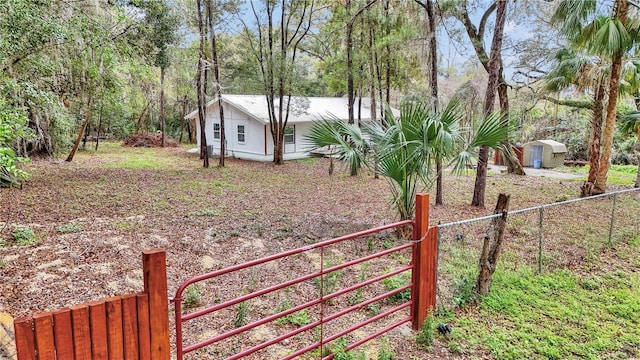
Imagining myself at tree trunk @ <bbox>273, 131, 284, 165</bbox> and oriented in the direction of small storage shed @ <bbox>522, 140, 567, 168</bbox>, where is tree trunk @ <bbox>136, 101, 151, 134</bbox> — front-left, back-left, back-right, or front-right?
back-left

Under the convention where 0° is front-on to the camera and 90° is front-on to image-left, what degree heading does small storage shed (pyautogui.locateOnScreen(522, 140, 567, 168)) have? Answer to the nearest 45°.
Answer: approximately 45°
